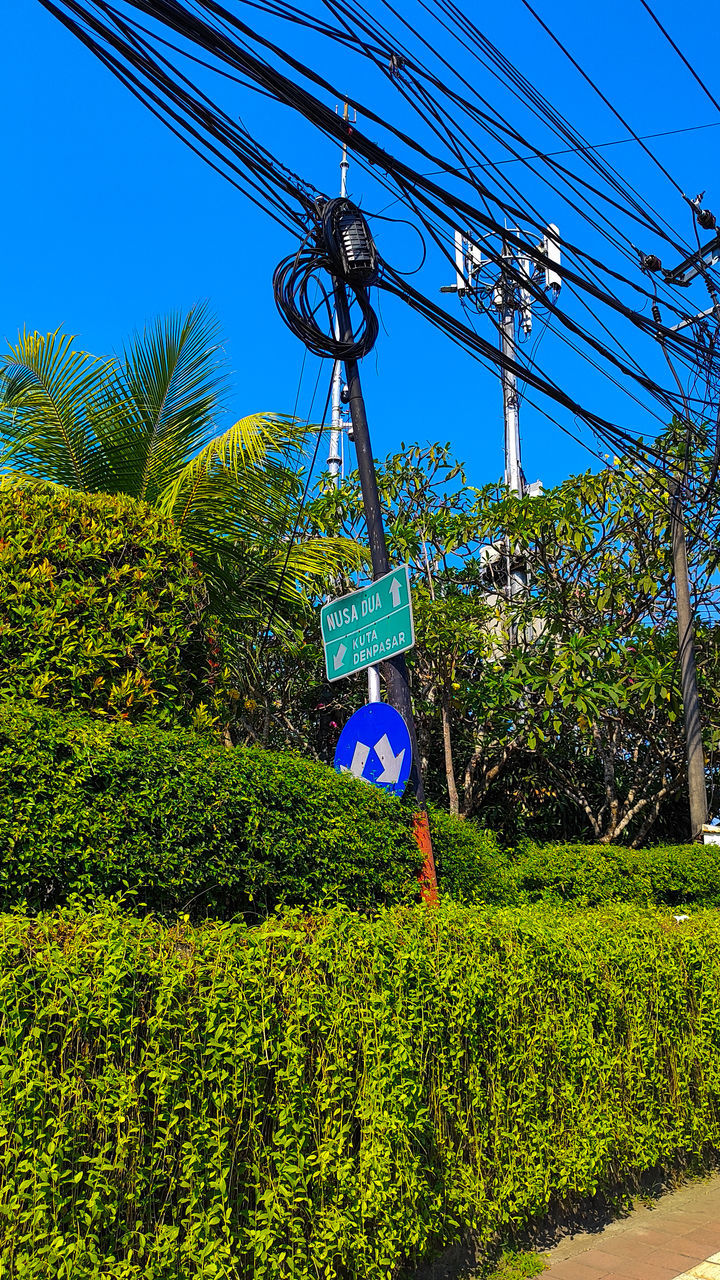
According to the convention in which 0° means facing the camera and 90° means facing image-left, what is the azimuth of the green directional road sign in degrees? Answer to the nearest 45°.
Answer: approximately 45°

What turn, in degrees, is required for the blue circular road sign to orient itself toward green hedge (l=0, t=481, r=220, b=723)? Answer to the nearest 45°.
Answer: approximately 45° to its right

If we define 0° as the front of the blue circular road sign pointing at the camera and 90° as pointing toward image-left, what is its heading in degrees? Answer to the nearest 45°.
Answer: approximately 45°
